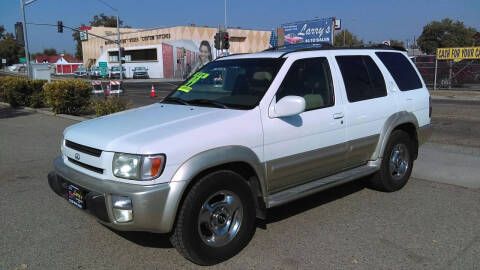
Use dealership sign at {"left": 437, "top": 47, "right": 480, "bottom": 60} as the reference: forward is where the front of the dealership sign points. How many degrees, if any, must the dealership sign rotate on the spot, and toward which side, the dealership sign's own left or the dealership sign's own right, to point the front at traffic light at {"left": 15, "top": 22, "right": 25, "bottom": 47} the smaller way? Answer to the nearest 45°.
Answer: approximately 45° to the dealership sign's own right

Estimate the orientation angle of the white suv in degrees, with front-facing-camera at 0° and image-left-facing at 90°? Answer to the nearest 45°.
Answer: approximately 45°

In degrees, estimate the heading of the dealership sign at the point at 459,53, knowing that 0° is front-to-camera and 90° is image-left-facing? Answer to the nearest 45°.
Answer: approximately 0°

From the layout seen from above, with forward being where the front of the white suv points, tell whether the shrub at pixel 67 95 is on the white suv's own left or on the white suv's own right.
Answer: on the white suv's own right

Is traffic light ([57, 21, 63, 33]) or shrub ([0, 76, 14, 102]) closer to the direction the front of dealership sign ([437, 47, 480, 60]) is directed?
the shrub

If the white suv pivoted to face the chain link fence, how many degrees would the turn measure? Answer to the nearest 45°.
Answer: approximately 180°

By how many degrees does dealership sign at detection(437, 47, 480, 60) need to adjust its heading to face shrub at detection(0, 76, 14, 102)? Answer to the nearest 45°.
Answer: approximately 45° to its right

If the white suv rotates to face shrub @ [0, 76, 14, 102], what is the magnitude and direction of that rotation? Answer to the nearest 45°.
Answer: approximately 90° to its right

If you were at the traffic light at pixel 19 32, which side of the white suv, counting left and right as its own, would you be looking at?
right
